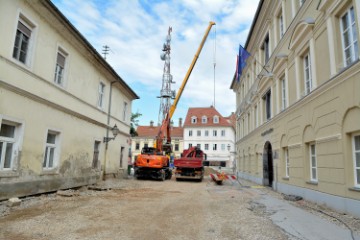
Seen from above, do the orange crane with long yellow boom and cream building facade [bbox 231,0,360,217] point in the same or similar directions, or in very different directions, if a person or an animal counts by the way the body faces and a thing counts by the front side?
very different directions

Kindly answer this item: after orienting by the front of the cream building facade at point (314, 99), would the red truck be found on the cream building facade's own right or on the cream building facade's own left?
on the cream building facade's own right

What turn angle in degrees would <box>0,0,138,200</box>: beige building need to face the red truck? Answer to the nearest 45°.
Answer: approximately 90° to its left

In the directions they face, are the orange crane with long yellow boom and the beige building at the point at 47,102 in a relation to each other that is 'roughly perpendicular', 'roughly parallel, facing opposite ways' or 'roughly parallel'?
roughly perpendicular

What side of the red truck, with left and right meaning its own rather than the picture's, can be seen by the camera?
back

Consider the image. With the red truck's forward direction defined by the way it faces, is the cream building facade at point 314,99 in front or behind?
behind

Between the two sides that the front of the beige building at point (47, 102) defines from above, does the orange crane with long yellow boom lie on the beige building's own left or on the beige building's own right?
on the beige building's own left

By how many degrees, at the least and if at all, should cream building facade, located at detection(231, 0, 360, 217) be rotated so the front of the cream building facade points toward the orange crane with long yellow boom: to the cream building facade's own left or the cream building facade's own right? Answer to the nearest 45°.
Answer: approximately 90° to the cream building facade's own right

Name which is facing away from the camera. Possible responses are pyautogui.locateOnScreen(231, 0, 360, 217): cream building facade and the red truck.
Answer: the red truck

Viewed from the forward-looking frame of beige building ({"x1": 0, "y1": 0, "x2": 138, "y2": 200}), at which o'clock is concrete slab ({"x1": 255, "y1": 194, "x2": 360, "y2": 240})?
The concrete slab is roughly at 12 o'clock from the beige building.

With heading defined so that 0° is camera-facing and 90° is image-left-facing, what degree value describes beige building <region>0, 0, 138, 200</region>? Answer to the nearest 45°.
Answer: approximately 315°

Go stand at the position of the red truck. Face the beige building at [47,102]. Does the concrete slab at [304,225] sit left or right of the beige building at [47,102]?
left

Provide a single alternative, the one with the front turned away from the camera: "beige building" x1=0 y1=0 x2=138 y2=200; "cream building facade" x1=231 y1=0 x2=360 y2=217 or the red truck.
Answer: the red truck

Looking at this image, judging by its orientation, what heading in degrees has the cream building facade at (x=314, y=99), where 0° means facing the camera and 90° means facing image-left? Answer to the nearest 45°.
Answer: approximately 45°
